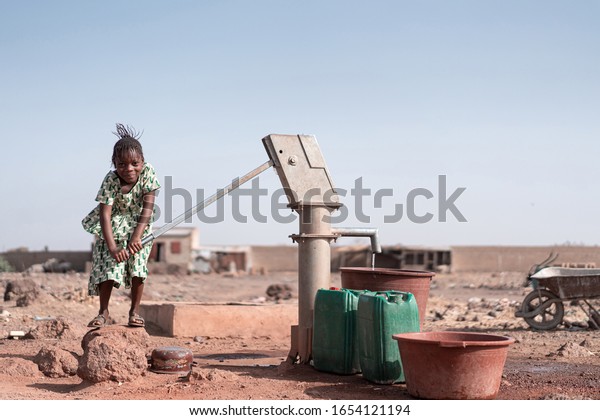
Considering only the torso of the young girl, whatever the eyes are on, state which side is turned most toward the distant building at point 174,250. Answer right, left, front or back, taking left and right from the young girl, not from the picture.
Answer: back

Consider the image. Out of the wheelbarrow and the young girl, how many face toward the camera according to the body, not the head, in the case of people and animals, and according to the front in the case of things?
1

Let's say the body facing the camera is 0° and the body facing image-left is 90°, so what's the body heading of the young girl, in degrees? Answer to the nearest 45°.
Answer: approximately 0°

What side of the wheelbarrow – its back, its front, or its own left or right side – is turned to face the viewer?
left

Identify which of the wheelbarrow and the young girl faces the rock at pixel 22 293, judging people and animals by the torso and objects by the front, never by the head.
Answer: the wheelbarrow

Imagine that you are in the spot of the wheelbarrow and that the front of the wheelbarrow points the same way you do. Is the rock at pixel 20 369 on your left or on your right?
on your left

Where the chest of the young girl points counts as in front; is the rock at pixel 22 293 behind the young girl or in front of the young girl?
behind
